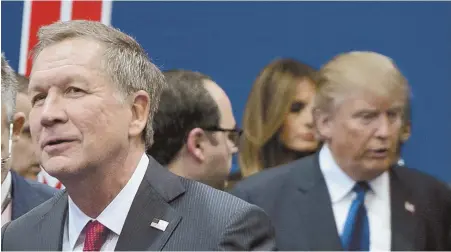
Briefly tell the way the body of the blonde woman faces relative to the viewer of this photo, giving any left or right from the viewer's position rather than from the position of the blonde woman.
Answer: facing the viewer and to the right of the viewer

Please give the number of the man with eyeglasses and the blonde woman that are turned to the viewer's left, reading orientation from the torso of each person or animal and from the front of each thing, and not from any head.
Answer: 0

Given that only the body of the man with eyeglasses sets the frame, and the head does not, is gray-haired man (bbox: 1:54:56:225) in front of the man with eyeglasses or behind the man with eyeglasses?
behind

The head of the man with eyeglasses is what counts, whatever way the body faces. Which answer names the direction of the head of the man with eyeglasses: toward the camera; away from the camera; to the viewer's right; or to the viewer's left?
to the viewer's right

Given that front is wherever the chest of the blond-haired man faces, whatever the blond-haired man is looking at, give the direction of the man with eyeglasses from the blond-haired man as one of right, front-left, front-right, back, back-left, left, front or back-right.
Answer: back-right

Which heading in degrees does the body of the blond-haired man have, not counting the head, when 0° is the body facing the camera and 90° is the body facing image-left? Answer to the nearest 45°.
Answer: approximately 315°

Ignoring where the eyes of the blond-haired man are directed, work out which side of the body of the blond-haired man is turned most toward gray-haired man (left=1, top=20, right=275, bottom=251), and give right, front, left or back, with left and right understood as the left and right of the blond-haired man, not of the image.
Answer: right

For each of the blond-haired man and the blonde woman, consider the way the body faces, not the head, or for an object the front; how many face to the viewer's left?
0
